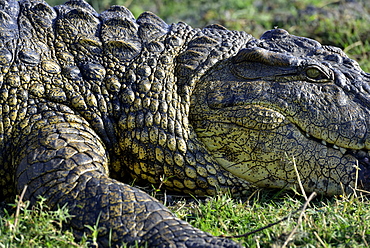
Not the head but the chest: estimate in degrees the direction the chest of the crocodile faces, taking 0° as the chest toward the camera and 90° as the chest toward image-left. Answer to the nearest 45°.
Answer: approximately 270°
